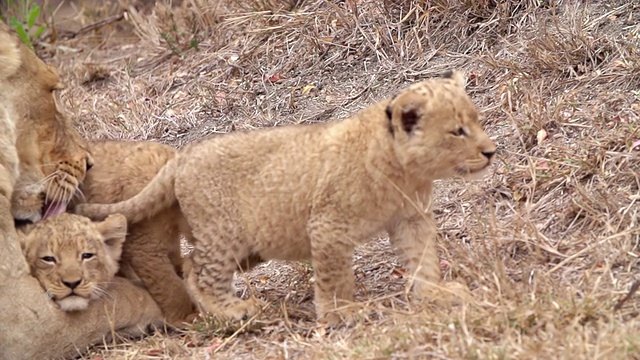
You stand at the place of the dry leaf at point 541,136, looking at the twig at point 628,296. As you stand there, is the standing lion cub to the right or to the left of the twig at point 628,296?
right

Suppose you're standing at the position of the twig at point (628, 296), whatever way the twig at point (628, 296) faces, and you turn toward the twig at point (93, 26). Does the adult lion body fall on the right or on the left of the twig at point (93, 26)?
left

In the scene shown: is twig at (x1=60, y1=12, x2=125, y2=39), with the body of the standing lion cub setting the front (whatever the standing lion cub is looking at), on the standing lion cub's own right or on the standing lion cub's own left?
on the standing lion cub's own left

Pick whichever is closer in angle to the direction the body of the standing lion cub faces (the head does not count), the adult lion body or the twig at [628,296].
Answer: the twig

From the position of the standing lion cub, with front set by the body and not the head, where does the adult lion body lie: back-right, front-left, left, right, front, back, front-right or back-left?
back

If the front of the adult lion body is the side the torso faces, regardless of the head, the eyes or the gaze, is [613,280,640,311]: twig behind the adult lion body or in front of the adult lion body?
in front

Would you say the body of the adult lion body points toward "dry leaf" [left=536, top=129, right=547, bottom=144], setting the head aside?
yes

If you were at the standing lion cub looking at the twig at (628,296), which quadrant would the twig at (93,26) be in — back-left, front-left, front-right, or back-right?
back-left

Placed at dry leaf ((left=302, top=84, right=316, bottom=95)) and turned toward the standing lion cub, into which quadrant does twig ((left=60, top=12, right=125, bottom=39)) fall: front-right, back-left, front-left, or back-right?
back-right

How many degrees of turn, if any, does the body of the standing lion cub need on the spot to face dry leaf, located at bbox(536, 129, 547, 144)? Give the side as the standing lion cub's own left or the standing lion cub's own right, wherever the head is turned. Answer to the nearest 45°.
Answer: approximately 45° to the standing lion cub's own left

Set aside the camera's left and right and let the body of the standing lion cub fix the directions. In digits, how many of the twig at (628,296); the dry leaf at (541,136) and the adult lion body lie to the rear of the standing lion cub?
1

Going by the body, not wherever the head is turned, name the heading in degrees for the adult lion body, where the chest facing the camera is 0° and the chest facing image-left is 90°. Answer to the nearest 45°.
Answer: approximately 270°

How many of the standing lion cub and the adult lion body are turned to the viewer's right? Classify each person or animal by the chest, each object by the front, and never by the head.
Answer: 2

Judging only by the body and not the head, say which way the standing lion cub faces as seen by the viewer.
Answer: to the viewer's right
